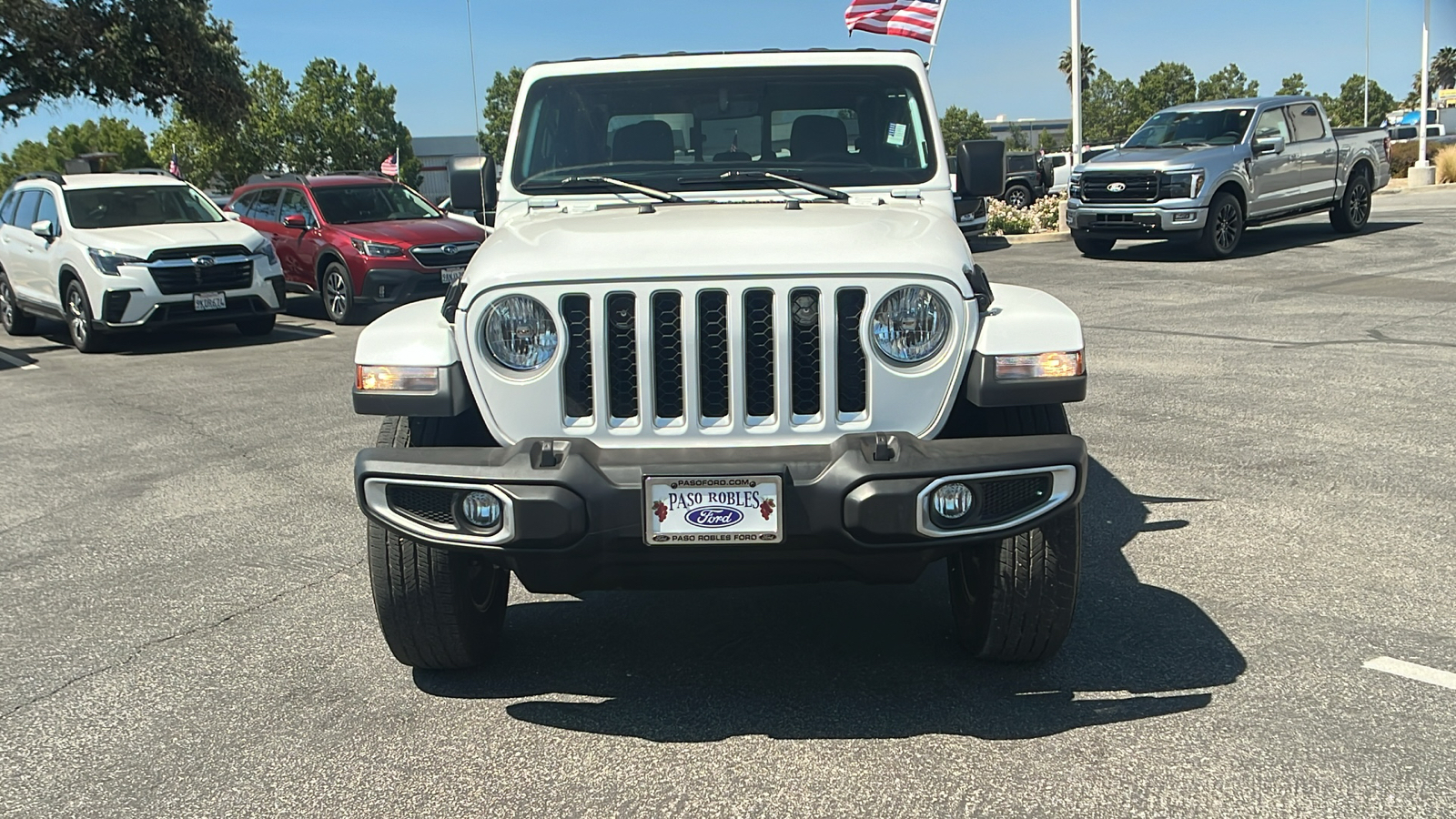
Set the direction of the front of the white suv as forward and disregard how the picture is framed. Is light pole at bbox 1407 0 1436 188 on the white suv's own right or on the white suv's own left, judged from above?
on the white suv's own left

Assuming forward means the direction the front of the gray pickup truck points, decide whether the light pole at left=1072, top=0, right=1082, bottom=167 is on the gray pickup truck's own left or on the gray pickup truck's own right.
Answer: on the gray pickup truck's own right

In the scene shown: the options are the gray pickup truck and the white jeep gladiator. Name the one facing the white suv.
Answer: the gray pickup truck

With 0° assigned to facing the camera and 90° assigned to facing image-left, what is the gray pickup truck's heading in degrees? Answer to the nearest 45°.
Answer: approximately 45°

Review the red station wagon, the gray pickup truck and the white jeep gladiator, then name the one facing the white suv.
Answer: the gray pickup truck

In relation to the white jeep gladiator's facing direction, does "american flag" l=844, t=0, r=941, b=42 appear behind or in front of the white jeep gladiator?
behind

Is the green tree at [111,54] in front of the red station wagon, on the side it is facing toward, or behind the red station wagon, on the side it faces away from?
behind

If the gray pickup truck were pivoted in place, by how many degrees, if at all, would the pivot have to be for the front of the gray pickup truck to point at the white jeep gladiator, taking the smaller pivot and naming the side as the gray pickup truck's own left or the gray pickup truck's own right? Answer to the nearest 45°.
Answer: approximately 45° to the gray pickup truck's own left
